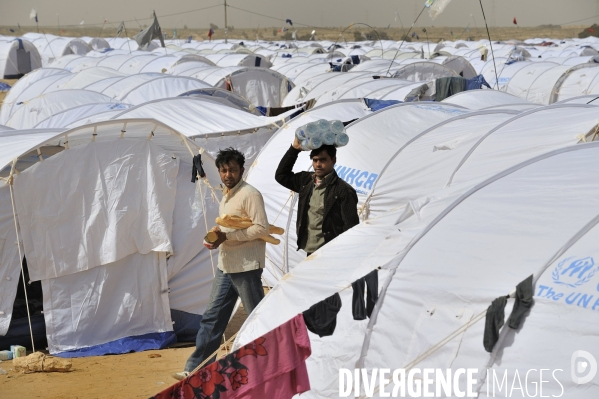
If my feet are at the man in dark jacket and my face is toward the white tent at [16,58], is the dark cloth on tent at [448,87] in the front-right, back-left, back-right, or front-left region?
front-right

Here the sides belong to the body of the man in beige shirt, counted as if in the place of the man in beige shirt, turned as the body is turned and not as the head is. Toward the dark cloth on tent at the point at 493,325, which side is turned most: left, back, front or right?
left

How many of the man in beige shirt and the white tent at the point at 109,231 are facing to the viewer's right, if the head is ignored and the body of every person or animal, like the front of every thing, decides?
0

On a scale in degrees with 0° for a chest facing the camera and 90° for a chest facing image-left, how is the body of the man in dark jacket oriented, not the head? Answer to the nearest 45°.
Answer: approximately 45°

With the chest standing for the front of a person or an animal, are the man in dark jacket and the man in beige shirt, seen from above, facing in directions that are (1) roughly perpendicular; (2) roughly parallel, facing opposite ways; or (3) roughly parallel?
roughly parallel

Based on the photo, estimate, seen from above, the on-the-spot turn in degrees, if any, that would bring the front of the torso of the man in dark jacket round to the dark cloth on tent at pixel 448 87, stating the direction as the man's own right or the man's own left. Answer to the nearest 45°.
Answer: approximately 135° to the man's own right

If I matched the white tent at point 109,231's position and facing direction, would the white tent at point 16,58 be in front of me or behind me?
behind

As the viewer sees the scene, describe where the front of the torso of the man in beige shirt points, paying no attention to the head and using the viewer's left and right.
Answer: facing the viewer and to the left of the viewer

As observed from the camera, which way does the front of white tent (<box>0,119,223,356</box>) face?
facing the viewer

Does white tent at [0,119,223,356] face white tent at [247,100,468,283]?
no

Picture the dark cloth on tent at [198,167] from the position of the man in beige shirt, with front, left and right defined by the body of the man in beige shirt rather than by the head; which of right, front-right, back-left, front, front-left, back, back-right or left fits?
back-right

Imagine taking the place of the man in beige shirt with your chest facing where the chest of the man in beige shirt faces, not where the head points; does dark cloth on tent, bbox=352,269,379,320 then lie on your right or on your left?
on your left

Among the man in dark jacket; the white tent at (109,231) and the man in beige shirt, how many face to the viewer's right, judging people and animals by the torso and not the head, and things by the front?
0

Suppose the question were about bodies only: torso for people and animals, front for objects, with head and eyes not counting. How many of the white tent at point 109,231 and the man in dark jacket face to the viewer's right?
0

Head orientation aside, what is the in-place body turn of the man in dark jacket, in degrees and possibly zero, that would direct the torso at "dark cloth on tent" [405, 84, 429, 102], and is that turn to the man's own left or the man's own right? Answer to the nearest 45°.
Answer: approximately 135° to the man's own right

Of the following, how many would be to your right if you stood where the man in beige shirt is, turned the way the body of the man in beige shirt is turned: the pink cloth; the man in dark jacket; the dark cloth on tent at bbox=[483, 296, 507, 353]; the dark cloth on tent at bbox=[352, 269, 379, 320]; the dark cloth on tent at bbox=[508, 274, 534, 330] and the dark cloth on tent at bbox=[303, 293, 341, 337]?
0

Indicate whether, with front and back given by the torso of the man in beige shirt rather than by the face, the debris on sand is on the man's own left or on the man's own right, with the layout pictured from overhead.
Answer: on the man's own right

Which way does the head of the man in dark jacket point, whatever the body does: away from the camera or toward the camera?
toward the camera
